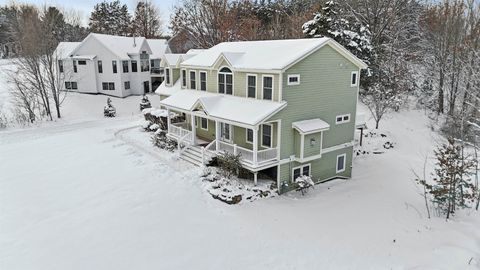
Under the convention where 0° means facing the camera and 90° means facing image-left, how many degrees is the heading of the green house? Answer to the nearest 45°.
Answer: approximately 45°

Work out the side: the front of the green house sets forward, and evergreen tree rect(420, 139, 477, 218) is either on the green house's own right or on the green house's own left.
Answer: on the green house's own left

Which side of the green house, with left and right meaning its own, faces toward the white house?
right

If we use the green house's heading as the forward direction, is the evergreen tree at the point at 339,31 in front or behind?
behind

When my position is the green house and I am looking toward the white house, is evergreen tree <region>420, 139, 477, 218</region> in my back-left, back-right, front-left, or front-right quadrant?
back-right

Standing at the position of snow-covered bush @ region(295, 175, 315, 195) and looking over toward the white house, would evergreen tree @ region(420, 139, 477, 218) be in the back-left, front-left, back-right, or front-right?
back-right
